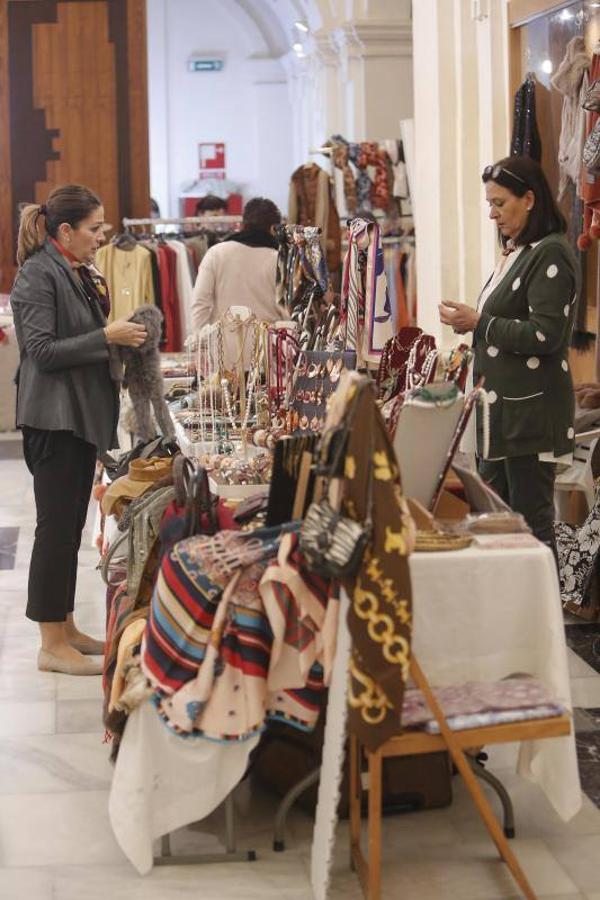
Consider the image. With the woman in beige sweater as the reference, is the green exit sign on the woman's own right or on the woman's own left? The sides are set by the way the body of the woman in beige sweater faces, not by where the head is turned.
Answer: on the woman's own left

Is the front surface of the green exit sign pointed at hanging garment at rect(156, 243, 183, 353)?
yes

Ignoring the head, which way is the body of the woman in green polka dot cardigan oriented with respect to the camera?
to the viewer's left

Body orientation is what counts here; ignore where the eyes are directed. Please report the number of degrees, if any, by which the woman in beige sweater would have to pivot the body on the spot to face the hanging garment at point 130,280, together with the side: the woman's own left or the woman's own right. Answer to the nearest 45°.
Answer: approximately 45° to the woman's own left

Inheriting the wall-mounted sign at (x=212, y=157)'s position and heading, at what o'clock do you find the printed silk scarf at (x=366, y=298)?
The printed silk scarf is roughly at 12 o'clock from the wall-mounted sign.

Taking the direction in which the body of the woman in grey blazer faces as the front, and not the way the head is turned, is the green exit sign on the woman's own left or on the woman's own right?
on the woman's own left

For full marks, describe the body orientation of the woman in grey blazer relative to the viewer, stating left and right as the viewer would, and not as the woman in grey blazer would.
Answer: facing to the right of the viewer

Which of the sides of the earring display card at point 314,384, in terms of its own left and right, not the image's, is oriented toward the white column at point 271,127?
back

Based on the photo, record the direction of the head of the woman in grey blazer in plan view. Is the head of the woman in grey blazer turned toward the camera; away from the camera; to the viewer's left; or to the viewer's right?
to the viewer's right

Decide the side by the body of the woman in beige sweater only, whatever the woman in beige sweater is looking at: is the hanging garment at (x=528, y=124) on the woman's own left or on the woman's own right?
on the woman's own right

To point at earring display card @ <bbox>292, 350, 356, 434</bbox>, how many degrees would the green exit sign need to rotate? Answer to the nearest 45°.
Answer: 0° — it already faces it
